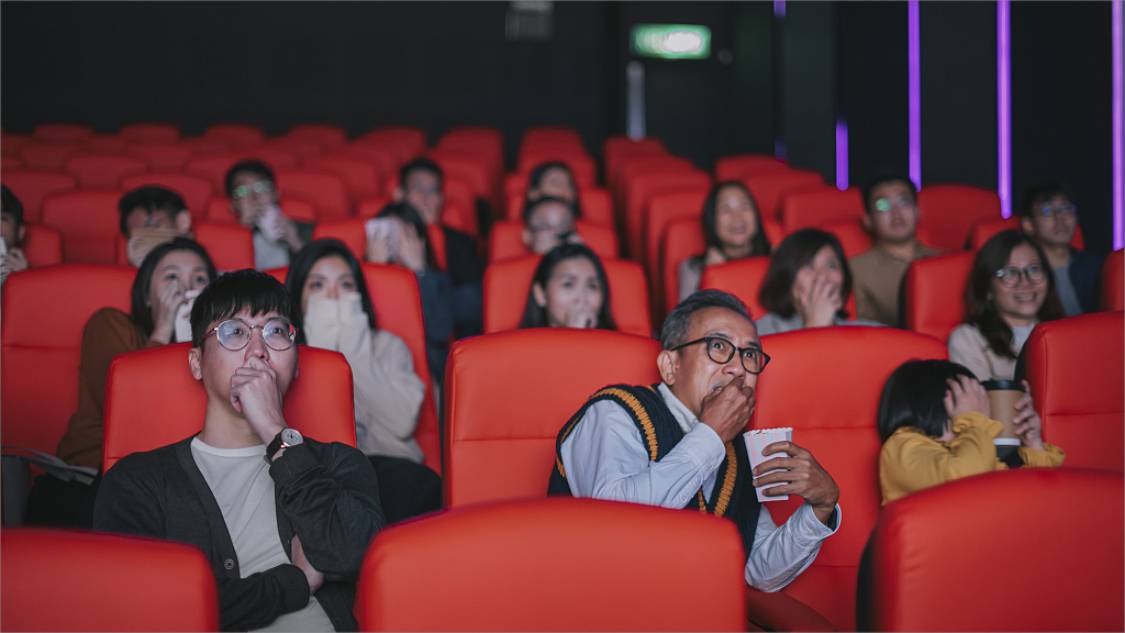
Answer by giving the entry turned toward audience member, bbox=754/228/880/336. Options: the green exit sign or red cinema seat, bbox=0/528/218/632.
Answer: the green exit sign

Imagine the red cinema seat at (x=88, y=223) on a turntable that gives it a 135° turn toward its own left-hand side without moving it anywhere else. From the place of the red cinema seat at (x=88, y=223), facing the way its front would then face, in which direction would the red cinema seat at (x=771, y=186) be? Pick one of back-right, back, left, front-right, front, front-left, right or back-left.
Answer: front-right

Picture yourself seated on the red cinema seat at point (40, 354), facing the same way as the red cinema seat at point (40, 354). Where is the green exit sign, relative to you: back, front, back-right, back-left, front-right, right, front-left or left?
back-left

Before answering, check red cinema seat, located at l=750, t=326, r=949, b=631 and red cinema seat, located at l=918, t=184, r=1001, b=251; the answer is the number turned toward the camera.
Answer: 2

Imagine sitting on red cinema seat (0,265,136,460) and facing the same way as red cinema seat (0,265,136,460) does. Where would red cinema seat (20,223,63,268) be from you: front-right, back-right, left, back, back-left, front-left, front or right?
back

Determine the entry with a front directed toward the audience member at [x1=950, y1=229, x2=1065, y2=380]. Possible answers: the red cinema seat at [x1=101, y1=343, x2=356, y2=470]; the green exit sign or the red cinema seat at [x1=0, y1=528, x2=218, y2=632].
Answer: the green exit sign
